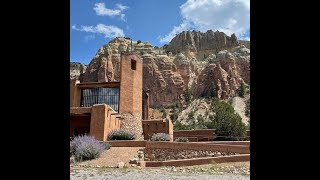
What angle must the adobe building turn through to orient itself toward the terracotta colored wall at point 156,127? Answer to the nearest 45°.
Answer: approximately 90° to its left

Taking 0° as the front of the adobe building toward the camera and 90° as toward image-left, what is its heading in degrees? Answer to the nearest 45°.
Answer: approximately 0°

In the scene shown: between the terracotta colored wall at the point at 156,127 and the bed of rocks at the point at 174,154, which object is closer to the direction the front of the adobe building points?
the bed of rocks

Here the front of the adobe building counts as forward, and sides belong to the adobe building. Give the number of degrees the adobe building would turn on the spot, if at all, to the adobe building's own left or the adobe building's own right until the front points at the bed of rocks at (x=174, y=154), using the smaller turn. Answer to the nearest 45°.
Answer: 0° — it already faces it

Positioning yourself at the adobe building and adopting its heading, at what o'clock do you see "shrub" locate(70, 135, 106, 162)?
The shrub is roughly at 12 o'clock from the adobe building.

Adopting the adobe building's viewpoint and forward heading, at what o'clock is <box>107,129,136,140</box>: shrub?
The shrub is roughly at 12 o'clock from the adobe building.
